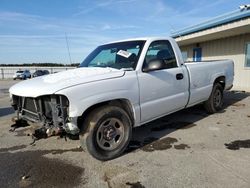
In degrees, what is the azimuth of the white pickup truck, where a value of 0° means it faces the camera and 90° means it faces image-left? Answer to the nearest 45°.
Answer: approximately 45°
